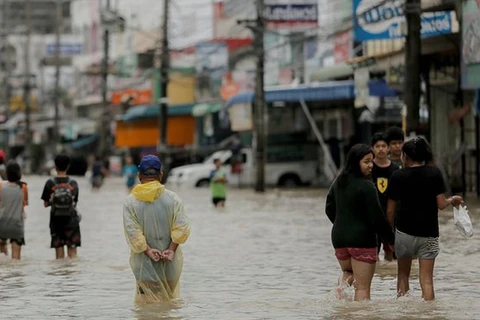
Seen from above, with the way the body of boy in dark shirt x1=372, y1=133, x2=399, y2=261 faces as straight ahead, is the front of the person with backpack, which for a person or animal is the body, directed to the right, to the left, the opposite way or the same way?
the opposite way

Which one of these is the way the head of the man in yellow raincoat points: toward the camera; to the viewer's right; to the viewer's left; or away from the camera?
away from the camera

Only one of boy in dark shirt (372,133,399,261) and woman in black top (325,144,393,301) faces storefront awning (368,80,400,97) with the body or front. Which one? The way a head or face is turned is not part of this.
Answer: the woman in black top

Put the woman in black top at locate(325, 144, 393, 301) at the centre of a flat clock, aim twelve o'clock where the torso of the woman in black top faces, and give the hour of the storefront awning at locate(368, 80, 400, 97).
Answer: The storefront awning is roughly at 12 o'clock from the woman in black top.

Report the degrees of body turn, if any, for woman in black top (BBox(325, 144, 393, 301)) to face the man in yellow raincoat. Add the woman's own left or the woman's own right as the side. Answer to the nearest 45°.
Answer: approximately 90° to the woman's own left

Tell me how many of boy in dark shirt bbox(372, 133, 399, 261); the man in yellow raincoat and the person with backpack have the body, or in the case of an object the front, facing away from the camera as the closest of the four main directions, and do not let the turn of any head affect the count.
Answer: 2

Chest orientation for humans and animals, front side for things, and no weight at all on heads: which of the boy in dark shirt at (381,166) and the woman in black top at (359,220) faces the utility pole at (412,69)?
the woman in black top

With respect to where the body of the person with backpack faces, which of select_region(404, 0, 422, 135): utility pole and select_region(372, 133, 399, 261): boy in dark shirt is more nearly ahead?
the utility pole

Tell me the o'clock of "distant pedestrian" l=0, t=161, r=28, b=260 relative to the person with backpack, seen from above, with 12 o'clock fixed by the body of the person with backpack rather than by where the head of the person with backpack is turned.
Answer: The distant pedestrian is roughly at 10 o'clock from the person with backpack.

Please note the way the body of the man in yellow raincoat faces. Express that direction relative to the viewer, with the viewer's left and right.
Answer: facing away from the viewer

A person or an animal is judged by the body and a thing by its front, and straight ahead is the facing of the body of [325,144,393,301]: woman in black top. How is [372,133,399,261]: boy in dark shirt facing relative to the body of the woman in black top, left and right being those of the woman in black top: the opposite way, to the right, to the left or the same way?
the opposite way

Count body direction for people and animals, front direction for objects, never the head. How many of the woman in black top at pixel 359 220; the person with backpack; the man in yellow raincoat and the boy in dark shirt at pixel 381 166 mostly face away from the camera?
3

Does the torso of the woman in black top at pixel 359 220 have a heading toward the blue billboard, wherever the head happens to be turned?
yes
